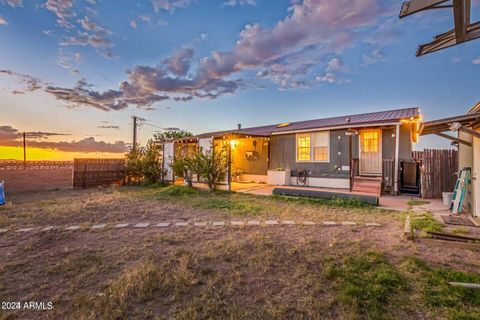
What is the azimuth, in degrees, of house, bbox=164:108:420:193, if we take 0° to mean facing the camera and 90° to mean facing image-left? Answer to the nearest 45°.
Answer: approximately 45°

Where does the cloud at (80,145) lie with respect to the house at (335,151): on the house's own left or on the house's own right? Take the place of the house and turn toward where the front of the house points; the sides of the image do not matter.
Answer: on the house's own right

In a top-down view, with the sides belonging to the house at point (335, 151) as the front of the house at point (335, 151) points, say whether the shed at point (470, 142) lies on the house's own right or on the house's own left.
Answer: on the house's own left

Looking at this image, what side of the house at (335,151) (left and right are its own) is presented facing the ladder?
left

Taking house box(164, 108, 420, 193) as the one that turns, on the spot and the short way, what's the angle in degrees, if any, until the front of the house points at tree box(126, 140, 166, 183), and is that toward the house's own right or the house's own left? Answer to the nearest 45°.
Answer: approximately 45° to the house's own right

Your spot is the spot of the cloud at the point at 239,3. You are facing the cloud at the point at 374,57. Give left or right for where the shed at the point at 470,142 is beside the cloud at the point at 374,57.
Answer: right

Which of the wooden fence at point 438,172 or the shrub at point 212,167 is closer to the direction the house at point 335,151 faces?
the shrub

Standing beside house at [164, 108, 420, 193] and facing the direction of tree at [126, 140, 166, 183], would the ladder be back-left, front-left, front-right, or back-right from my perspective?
back-left
